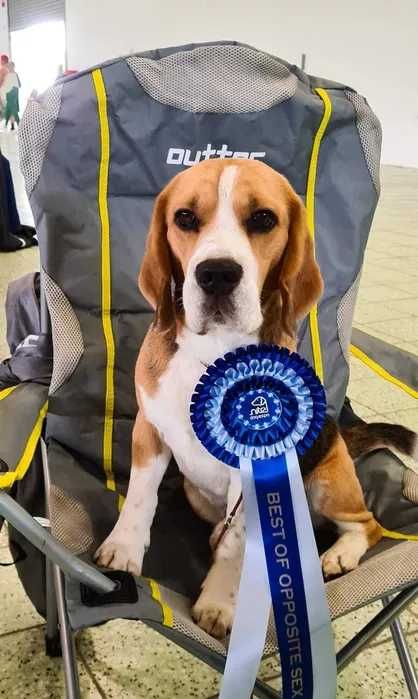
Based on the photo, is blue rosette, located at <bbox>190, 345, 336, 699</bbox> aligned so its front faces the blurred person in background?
no

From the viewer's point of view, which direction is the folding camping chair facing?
toward the camera
